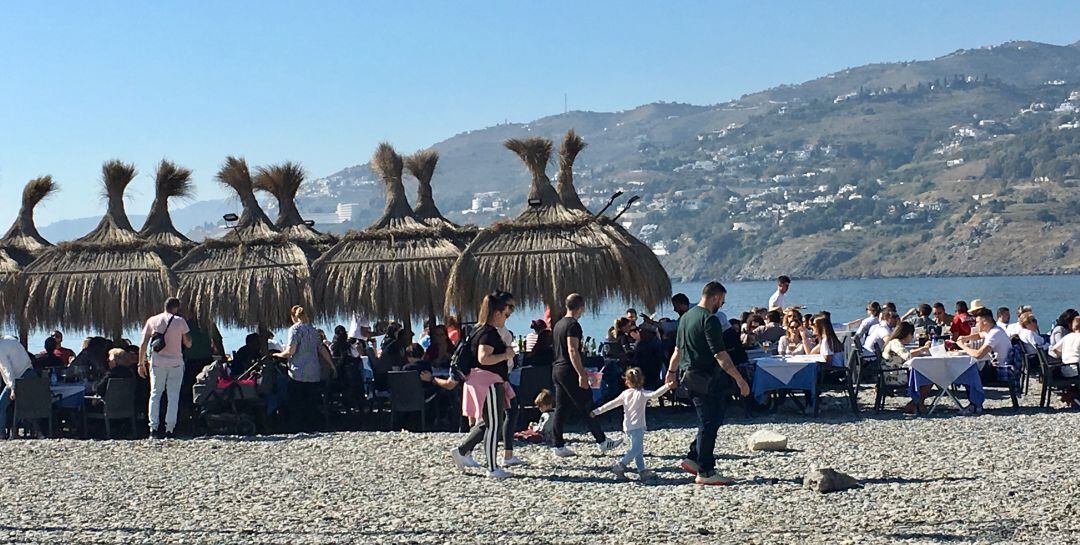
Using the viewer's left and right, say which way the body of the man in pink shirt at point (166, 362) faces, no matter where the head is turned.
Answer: facing away from the viewer

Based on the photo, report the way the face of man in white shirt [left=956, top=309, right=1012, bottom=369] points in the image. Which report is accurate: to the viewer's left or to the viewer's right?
to the viewer's left

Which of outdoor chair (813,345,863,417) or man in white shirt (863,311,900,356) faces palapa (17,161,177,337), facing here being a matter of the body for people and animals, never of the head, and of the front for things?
the outdoor chair

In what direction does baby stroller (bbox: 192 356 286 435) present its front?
to the viewer's left

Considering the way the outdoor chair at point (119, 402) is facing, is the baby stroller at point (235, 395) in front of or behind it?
behind

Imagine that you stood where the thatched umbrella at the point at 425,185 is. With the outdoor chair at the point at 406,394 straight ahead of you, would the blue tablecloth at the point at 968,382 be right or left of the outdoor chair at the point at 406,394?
left

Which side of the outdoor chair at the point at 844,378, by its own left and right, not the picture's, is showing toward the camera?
left

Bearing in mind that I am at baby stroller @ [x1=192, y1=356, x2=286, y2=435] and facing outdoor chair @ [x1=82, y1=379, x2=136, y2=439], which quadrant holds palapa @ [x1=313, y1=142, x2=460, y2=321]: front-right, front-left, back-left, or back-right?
back-right

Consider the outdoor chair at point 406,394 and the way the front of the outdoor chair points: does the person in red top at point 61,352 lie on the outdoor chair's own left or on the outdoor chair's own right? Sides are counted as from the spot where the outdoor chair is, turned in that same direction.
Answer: on the outdoor chair's own left

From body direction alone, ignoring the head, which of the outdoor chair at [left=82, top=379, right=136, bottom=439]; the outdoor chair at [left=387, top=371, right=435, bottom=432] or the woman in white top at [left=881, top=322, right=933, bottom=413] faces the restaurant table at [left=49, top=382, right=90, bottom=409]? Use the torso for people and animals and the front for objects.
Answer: the outdoor chair at [left=82, top=379, right=136, bottom=439]

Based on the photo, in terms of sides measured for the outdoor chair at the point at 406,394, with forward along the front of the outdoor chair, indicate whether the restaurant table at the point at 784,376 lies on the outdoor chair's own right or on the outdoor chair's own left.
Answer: on the outdoor chair's own right

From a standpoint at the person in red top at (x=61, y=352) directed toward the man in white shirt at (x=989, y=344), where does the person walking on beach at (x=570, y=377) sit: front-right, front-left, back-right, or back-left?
front-right

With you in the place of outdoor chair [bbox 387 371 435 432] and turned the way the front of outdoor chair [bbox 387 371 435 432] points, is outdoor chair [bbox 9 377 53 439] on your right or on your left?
on your left
